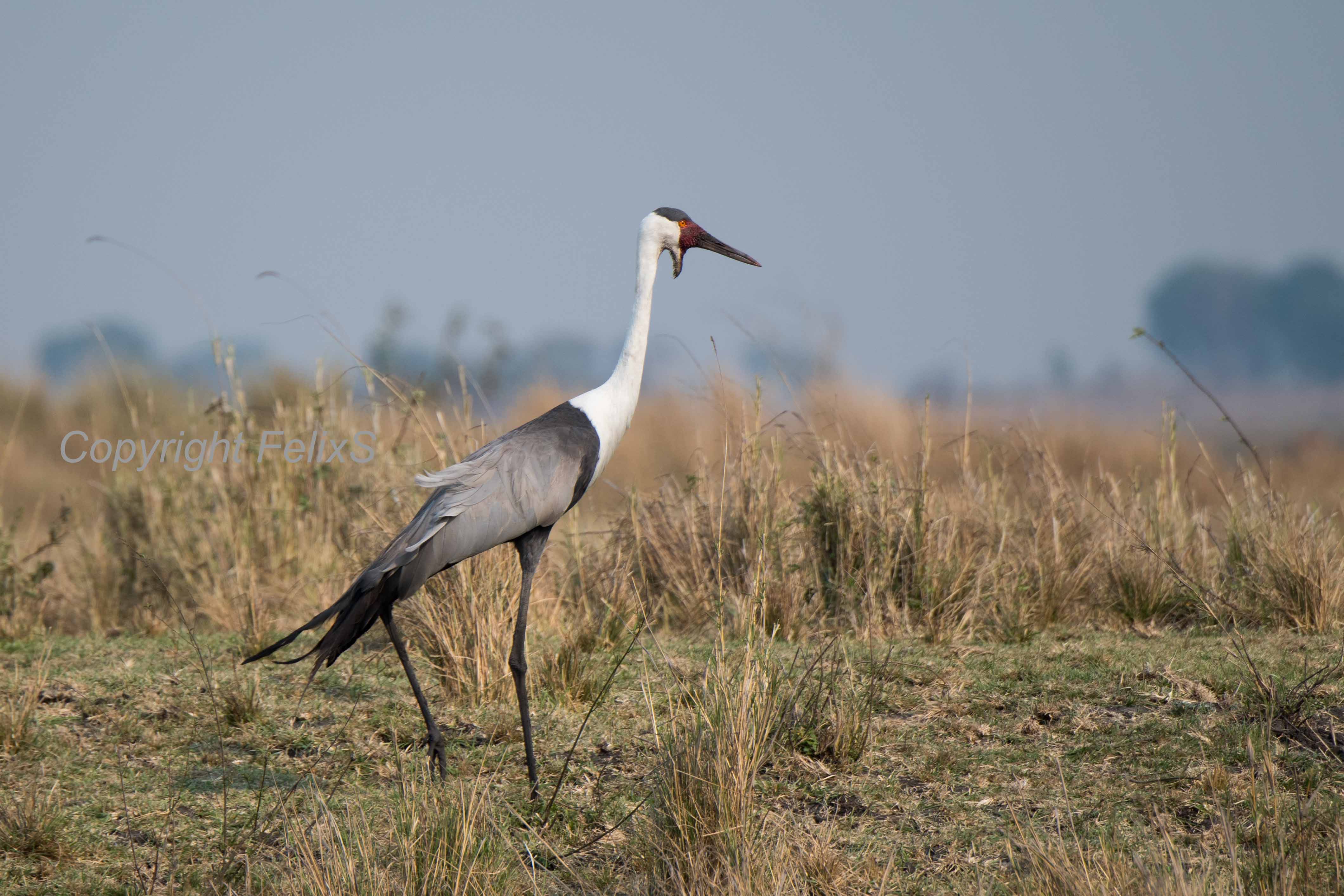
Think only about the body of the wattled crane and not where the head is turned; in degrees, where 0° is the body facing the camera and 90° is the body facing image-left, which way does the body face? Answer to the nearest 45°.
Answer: approximately 270°
